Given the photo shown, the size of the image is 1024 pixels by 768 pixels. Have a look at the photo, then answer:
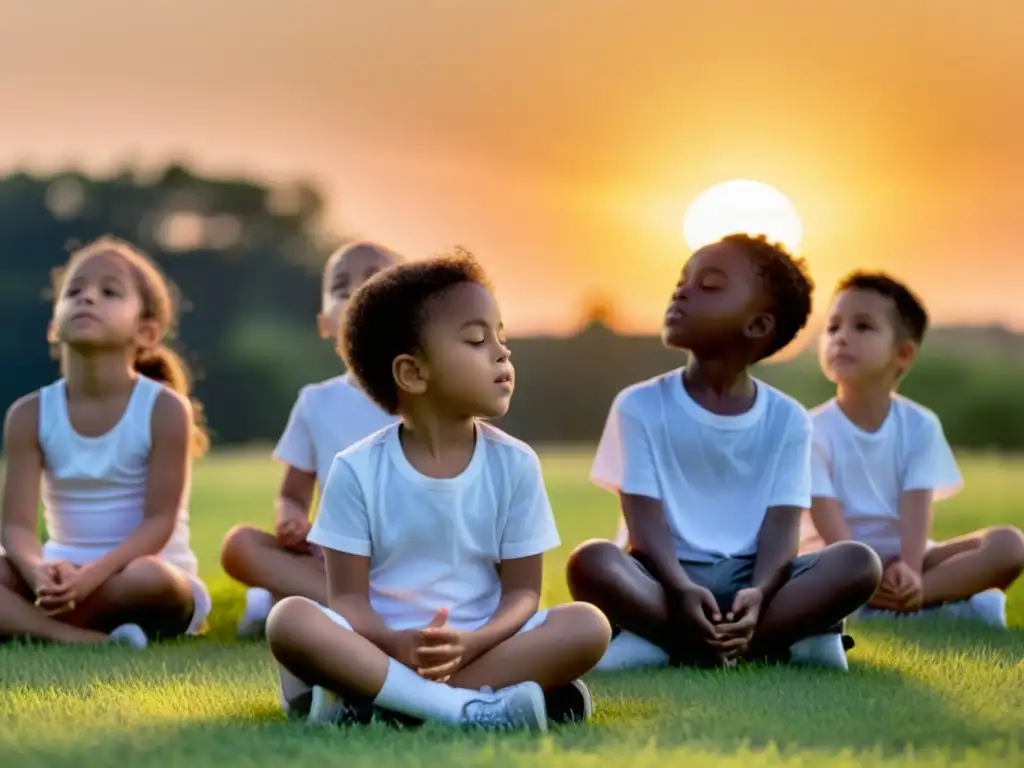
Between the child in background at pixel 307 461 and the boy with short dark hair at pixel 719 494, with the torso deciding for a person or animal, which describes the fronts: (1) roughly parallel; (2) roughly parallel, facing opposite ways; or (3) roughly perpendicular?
roughly parallel

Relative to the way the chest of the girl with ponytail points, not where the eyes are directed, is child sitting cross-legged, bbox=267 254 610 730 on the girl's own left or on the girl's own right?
on the girl's own left

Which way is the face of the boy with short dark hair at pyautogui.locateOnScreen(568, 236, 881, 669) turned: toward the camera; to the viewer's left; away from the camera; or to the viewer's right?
to the viewer's left

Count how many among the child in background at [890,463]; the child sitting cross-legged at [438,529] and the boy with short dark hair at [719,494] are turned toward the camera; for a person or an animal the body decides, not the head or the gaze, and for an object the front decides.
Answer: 3

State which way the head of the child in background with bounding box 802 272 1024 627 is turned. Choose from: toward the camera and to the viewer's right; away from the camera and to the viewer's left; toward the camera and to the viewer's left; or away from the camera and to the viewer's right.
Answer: toward the camera and to the viewer's left

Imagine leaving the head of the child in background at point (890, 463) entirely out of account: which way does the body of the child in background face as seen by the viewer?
toward the camera

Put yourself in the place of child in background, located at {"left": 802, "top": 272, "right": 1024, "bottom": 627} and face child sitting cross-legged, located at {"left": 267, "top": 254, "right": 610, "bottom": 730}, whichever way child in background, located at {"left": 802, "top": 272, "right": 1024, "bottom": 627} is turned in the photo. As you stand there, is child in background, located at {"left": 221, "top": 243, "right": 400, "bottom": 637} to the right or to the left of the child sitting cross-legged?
right

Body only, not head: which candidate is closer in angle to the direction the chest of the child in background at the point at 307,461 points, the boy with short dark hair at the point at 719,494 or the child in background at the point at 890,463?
the boy with short dark hair

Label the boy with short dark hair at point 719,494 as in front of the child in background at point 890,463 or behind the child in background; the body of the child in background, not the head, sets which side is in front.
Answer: in front

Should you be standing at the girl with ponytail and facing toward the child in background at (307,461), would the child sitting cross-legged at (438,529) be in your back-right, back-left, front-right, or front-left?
front-right

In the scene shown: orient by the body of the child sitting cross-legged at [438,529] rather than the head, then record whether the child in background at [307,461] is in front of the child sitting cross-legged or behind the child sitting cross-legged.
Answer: behind

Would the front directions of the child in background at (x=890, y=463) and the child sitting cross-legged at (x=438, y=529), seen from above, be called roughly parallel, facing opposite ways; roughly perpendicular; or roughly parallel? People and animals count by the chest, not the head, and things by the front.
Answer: roughly parallel

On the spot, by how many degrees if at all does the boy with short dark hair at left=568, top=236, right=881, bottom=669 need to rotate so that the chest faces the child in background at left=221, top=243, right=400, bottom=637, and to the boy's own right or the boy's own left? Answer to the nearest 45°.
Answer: approximately 135° to the boy's own right

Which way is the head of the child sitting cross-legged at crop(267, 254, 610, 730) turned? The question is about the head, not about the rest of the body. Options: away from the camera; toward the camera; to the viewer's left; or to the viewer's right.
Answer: to the viewer's right

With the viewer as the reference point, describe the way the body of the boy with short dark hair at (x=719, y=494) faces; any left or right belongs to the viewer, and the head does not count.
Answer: facing the viewer

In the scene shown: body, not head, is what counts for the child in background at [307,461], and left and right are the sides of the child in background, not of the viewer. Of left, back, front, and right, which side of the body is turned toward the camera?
front

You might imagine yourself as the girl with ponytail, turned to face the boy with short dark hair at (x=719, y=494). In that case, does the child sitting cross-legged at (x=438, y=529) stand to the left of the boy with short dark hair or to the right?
right

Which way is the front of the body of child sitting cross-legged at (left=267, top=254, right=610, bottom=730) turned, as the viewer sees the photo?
toward the camera

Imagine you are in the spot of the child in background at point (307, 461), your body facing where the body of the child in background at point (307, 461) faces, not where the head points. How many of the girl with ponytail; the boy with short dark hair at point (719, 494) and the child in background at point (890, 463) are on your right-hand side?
1
